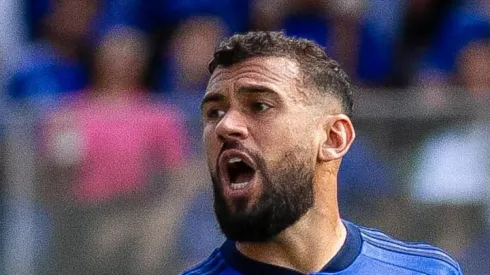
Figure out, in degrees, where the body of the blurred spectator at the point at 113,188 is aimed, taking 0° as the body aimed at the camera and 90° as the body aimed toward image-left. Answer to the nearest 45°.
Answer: approximately 0°

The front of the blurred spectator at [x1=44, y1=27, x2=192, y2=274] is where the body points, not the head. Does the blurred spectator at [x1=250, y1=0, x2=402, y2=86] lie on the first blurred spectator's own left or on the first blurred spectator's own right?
on the first blurred spectator's own left

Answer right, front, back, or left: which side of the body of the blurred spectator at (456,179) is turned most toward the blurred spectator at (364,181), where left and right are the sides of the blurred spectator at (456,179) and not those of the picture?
right

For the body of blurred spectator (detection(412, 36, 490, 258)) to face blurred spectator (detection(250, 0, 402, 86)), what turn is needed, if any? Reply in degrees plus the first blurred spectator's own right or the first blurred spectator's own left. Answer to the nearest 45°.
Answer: approximately 135° to the first blurred spectator's own right

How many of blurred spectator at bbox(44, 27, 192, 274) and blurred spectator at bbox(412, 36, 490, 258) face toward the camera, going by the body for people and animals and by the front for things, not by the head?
2

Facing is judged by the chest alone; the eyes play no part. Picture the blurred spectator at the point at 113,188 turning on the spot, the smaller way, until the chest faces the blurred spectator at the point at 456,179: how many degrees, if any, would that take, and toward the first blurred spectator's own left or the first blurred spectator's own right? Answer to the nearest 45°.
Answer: approximately 90° to the first blurred spectator's own left
